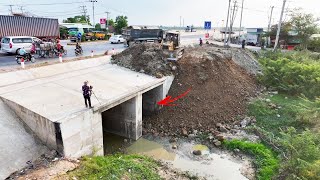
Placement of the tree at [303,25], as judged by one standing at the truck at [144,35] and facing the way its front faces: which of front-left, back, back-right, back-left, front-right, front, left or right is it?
back

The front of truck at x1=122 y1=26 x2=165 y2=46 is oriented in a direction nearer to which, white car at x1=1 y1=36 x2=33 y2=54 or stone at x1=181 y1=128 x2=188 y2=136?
the white car

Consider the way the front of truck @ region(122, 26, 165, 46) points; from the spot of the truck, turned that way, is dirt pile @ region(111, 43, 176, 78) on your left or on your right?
on your left

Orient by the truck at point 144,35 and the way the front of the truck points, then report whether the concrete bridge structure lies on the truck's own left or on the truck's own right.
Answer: on the truck's own left

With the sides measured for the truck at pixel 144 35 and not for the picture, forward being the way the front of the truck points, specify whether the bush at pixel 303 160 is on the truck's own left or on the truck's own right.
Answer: on the truck's own left

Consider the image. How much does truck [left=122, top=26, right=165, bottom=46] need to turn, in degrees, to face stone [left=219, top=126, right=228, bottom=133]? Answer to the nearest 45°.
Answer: approximately 90° to its left

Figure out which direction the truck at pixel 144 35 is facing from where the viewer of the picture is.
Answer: facing to the left of the viewer
